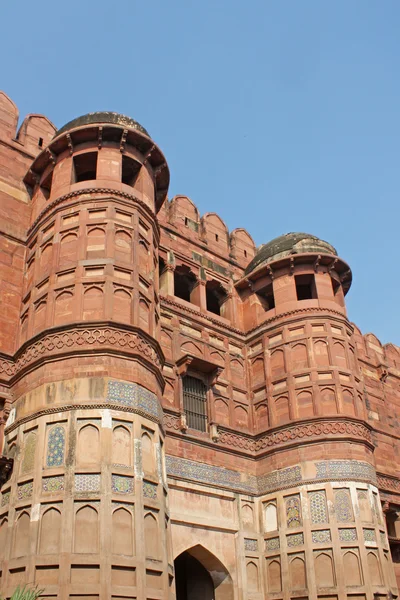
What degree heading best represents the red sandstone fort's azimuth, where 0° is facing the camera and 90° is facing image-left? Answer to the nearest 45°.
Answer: approximately 315°
